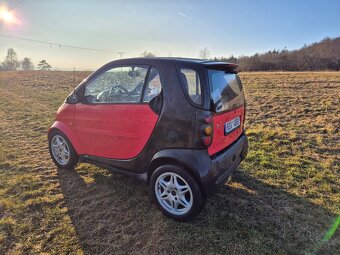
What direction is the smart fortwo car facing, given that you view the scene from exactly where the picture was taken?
facing away from the viewer and to the left of the viewer
